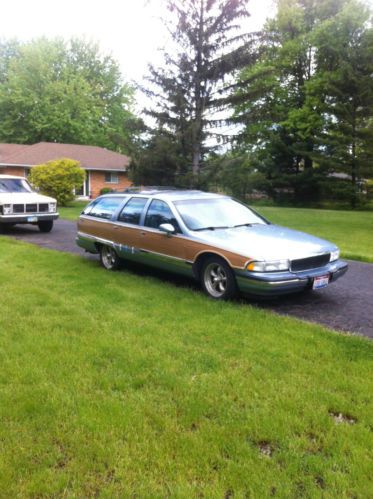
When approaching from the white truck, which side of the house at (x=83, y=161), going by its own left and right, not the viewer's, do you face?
front

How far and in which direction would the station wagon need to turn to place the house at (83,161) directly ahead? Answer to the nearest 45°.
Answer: approximately 135° to its left

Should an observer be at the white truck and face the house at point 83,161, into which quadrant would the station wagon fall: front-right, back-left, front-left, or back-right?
back-right

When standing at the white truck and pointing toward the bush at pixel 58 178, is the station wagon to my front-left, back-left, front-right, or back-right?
back-right

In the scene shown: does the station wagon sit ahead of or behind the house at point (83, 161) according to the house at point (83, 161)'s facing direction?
ahead

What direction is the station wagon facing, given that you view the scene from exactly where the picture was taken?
facing the viewer and to the right of the viewer

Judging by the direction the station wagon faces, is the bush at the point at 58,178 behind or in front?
behind

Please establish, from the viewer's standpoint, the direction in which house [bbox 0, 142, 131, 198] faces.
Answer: facing the viewer

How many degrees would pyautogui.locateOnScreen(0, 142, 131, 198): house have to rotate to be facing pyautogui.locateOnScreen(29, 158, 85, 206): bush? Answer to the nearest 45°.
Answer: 0° — it already faces it

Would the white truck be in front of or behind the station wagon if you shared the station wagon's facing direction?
behind

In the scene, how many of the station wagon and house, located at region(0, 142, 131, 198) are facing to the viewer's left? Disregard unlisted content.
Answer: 0
